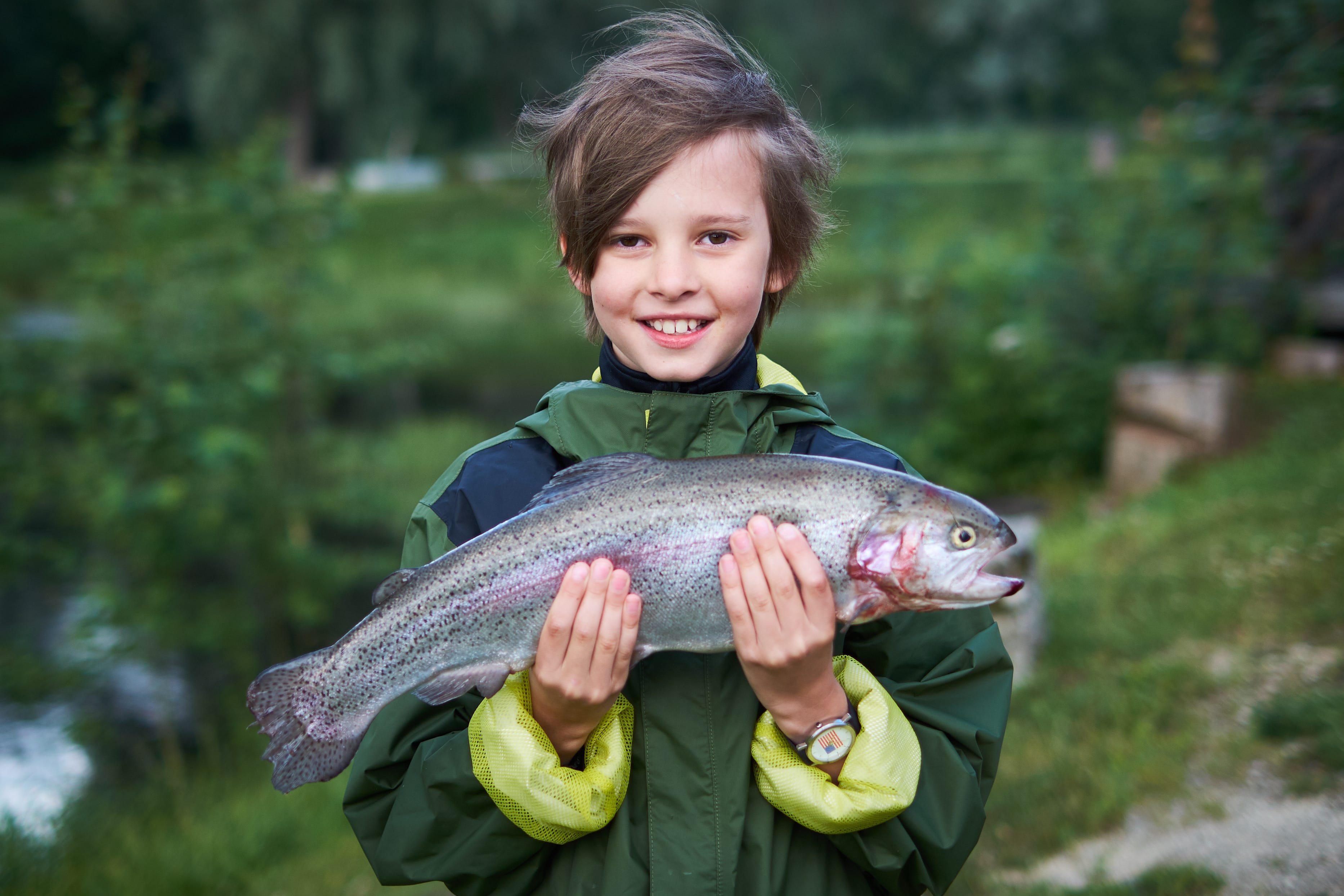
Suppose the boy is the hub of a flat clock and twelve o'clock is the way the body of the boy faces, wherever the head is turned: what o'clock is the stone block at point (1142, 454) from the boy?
The stone block is roughly at 7 o'clock from the boy.

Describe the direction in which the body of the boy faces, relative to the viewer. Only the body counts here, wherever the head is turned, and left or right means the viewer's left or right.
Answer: facing the viewer

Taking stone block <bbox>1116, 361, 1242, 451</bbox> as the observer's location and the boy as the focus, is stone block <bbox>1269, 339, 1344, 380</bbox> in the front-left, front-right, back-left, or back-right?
back-left

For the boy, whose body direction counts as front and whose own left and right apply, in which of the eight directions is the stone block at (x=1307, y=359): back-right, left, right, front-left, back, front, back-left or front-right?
back-left

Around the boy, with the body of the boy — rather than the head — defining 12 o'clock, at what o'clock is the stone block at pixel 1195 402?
The stone block is roughly at 7 o'clock from the boy.

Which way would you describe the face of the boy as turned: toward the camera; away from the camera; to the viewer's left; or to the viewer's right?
toward the camera

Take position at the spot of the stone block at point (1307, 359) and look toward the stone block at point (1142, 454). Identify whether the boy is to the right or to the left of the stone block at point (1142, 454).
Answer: left
